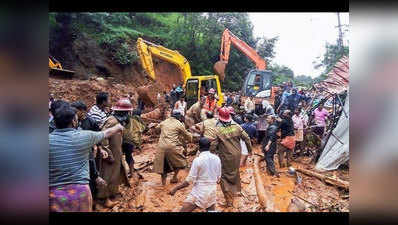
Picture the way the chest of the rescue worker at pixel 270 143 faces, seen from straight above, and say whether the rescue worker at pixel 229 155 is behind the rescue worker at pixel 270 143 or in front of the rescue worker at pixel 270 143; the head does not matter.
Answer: in front

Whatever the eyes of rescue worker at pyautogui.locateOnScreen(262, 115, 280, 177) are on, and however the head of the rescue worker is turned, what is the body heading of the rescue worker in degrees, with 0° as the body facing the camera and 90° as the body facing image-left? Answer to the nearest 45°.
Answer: approximately 90°

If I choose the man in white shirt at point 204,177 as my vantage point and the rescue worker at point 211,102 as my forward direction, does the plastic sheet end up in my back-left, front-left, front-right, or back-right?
front-right

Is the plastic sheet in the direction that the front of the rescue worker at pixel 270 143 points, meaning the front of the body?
no

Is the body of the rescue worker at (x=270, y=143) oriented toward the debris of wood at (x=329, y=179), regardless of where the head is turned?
no
